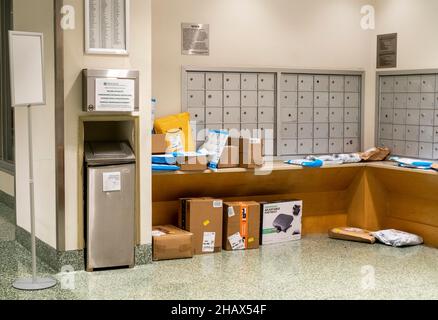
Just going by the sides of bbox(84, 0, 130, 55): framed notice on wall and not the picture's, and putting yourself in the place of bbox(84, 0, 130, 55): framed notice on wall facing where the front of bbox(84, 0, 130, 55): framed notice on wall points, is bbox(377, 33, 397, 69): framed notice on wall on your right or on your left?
on your left

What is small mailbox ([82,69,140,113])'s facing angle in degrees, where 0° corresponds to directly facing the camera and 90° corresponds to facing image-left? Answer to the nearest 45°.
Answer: approximately 0°

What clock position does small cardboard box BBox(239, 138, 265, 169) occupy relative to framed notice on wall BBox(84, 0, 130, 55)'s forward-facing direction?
The small cardboard box is roughly at 8 o'clock from the framed notice on wall.

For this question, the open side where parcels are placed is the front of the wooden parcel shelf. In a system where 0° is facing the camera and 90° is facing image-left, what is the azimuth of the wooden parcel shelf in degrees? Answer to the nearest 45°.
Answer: approximately 0°
